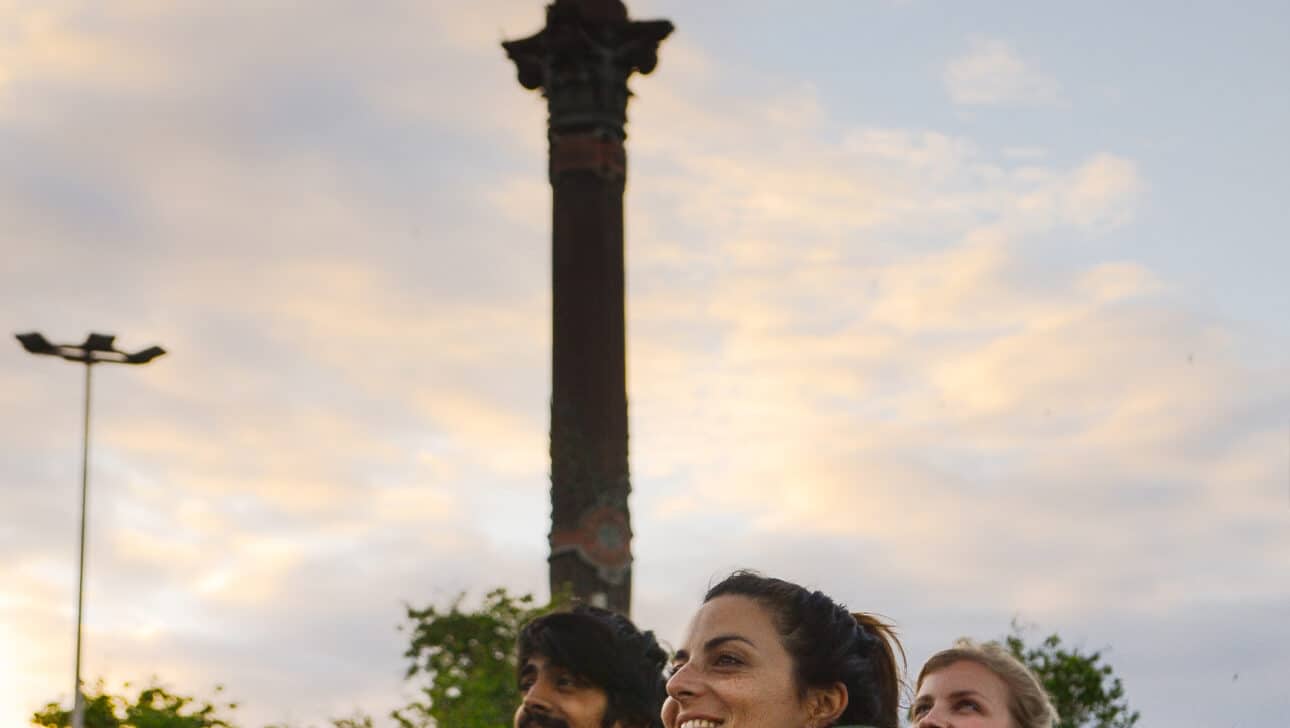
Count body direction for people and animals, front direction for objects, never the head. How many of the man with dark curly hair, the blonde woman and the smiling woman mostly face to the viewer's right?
0

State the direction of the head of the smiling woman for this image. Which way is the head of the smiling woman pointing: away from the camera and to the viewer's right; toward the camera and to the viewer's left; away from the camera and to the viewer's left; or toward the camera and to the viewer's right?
toward the camera and to the viewer's left

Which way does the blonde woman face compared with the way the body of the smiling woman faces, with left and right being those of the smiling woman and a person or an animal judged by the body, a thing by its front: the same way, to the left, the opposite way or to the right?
the same way

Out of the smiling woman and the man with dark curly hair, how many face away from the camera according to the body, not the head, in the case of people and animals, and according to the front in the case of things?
0

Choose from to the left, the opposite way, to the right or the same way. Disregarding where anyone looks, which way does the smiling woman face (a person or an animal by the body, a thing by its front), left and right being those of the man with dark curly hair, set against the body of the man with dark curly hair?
the same way

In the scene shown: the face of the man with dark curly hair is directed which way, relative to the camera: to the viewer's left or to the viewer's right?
to the viewer's left

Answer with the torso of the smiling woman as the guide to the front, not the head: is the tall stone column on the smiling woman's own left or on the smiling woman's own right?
on the smiling woman's own right

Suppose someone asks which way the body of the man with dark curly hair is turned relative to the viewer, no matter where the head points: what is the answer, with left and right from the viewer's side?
facing the viewer and to the left of the viewer

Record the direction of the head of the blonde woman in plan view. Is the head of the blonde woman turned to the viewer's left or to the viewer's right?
to the viewer's left

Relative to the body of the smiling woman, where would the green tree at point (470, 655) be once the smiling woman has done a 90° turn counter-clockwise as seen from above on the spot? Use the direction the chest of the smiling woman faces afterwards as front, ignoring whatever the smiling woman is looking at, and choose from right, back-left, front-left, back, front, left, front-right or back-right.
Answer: back-left

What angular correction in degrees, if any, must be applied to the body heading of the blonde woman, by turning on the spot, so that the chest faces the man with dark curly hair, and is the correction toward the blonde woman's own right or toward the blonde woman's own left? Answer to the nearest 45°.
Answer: approximately 45° to the blonde woman's own right

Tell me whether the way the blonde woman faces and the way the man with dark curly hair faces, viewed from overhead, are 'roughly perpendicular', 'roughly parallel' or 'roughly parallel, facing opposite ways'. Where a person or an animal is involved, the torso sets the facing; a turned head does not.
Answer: roughly parallel

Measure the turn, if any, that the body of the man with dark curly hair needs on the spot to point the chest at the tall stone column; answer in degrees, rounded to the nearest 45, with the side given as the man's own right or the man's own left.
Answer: approximately 135° to the man's own right
